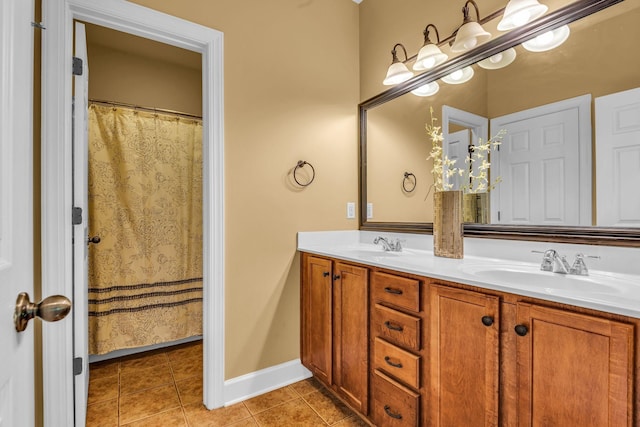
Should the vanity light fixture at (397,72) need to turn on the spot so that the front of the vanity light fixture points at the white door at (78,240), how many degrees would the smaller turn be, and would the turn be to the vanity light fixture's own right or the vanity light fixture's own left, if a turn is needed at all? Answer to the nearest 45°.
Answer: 0° — it already faces it

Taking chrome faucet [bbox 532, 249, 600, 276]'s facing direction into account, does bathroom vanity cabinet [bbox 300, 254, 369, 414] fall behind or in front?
in front

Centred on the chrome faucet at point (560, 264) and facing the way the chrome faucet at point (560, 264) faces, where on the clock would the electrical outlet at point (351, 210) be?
The electrical outlet is roughly at 2 o'clock from the chrome faucet.

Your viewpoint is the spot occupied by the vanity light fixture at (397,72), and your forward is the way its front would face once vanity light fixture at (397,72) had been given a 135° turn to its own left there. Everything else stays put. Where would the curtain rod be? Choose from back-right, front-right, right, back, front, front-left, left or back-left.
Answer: back

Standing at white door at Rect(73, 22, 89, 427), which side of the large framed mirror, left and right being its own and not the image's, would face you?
front

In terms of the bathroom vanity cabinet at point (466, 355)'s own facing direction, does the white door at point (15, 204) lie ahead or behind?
ahead

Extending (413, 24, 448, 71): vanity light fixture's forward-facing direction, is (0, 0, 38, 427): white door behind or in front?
in front
